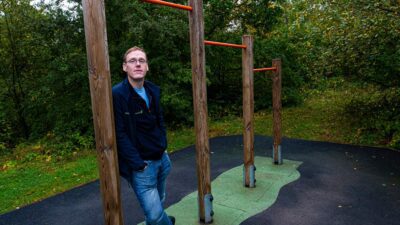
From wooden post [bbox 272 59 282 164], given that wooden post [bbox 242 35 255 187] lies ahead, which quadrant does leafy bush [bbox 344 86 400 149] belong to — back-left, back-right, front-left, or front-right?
back-left

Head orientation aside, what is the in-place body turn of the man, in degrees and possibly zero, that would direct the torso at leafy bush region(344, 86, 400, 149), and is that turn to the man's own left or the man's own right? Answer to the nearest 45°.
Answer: approximately 90° to the man's own left

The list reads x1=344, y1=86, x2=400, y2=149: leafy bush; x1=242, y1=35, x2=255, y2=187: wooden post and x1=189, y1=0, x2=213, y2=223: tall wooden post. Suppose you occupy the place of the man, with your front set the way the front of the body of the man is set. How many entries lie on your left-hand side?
3

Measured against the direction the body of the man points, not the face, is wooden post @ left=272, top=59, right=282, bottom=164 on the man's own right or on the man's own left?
on the man's own left

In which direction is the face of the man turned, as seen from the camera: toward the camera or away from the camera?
toward the camera

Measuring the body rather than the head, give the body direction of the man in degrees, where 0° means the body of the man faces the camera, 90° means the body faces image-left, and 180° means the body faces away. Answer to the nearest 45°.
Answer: approximately 315°

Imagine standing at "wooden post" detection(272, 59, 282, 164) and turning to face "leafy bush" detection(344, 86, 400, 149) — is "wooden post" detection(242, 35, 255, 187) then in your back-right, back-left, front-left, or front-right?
back-right
